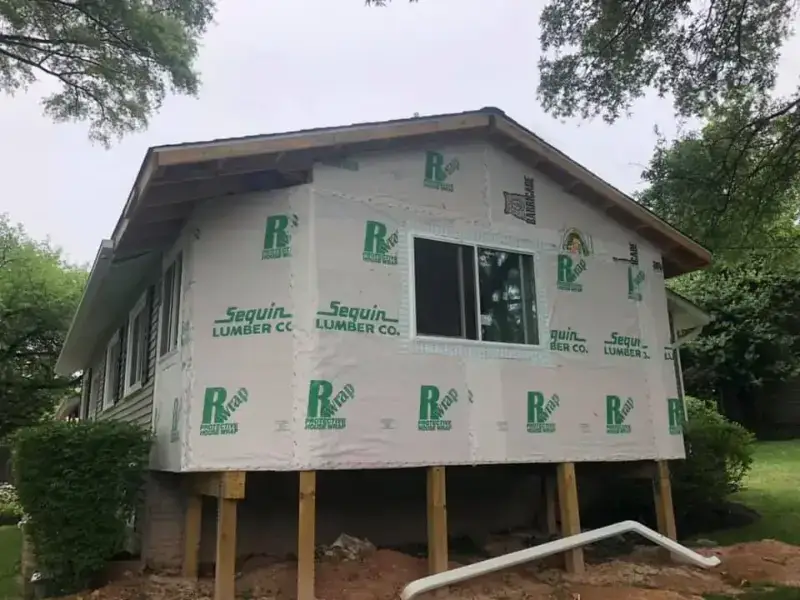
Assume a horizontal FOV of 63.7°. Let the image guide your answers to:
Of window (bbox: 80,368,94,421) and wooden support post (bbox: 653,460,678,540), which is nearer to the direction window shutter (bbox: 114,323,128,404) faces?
the window

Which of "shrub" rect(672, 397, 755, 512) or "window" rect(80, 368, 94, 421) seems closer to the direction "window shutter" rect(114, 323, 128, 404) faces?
the window

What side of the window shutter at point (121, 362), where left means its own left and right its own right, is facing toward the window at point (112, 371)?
right

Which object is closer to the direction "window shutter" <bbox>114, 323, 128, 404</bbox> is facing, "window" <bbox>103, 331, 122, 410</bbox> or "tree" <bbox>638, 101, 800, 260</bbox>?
the window

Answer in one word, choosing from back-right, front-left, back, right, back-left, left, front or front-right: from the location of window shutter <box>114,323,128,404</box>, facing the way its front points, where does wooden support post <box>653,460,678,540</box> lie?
back-left

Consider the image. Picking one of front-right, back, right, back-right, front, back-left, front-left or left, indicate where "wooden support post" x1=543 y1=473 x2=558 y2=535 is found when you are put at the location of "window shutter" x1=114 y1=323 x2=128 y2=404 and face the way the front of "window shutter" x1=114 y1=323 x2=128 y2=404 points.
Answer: back-left

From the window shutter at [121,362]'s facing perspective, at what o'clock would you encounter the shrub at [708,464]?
The shrub is roughly at 7 o'clock from the window shutter.

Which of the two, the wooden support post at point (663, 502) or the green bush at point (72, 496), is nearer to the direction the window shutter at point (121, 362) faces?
the green bush

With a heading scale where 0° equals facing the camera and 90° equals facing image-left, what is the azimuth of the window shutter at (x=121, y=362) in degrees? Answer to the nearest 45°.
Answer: approximately 90°

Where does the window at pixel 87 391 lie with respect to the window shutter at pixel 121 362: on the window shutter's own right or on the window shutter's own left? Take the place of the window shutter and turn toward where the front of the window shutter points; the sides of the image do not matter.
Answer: on the window shutter's own right

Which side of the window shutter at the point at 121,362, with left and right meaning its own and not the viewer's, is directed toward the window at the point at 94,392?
right

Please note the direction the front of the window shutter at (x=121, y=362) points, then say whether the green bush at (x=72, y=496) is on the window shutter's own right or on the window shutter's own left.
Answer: on the window shutter's own left
